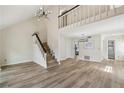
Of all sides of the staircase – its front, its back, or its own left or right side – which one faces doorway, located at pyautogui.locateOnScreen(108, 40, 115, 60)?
left
